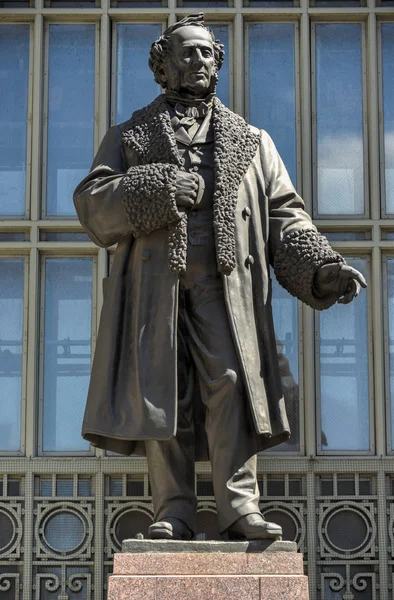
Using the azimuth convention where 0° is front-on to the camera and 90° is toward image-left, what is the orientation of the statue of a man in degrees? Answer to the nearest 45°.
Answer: approximately 0°
